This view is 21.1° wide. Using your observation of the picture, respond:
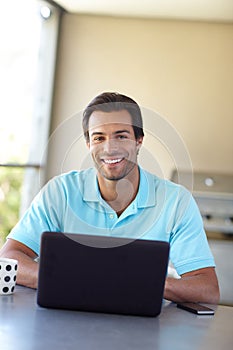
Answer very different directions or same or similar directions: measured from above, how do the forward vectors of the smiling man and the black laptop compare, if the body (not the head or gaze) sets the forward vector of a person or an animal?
very different directions

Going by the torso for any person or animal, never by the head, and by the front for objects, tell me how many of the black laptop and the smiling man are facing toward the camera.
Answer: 1

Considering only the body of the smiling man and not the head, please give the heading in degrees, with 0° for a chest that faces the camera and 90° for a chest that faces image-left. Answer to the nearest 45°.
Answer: approximately 0°

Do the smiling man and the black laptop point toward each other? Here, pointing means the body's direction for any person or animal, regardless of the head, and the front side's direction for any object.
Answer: yes

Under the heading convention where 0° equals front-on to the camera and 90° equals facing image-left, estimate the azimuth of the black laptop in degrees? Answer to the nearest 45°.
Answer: approximately 180°
